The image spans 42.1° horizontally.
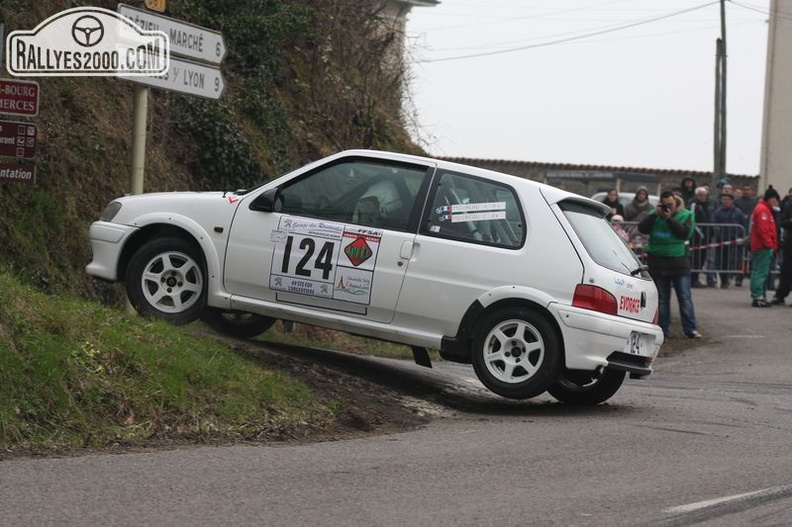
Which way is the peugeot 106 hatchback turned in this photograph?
to the viewer's left

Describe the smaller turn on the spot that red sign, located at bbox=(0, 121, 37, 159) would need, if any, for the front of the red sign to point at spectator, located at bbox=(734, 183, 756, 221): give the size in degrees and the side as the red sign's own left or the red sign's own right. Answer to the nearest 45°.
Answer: approximately 135° to the red sign's own left

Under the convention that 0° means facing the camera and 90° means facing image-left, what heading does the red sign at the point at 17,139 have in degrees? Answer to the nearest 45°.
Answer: approximately 0°

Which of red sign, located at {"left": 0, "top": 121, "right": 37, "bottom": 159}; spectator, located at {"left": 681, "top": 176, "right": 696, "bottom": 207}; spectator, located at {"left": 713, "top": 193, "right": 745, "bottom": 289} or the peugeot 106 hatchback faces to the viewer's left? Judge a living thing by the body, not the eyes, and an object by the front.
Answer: the peugeot 106 hatchback

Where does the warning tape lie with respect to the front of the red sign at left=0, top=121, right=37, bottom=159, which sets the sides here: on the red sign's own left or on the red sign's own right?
on the red sign's own left

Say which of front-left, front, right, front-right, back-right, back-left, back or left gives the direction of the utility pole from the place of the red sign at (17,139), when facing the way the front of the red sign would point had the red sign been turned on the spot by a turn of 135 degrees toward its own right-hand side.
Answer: right

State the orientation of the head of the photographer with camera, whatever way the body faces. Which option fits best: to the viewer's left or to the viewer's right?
to the viewer's left

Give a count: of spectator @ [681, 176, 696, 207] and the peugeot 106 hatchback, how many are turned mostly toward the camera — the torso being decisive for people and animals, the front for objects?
1

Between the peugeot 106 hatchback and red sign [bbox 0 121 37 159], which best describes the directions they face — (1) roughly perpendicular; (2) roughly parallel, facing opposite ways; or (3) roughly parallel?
roughly perpendicular

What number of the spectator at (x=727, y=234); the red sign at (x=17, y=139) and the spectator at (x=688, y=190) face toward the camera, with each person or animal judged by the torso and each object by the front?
3
